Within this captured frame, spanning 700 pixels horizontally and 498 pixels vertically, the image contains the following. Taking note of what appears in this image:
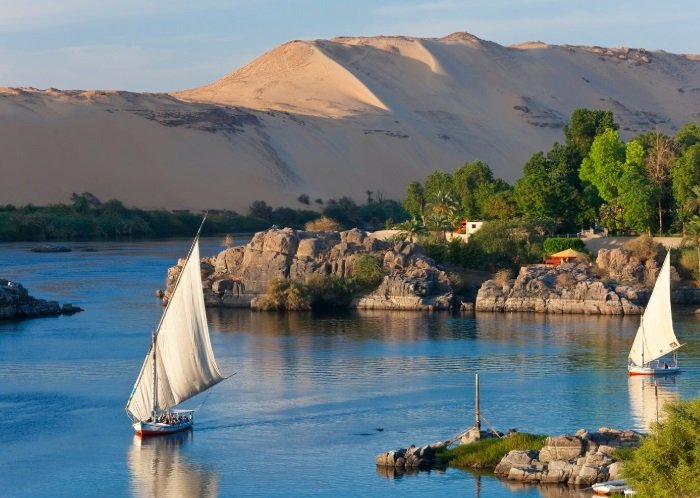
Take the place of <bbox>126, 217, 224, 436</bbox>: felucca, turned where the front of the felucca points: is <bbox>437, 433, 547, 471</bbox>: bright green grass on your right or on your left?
on your left

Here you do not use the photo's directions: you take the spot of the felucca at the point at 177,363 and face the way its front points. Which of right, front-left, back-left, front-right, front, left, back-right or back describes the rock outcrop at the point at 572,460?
left

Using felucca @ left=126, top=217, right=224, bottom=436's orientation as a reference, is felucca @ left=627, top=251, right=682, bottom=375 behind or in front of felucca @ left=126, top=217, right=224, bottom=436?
behind

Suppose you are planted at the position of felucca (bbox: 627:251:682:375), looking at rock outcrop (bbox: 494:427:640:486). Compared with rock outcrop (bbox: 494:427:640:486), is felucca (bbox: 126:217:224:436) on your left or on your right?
right

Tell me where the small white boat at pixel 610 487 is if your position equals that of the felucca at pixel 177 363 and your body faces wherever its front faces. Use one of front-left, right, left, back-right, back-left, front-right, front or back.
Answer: left

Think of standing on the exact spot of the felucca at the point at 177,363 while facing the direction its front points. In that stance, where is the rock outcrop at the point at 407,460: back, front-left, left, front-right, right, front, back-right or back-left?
left

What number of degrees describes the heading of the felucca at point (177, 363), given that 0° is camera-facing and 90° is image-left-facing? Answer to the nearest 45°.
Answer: approximately 45°

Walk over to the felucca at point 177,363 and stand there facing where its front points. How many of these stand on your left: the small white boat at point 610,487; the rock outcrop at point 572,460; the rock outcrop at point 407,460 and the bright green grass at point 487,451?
4
